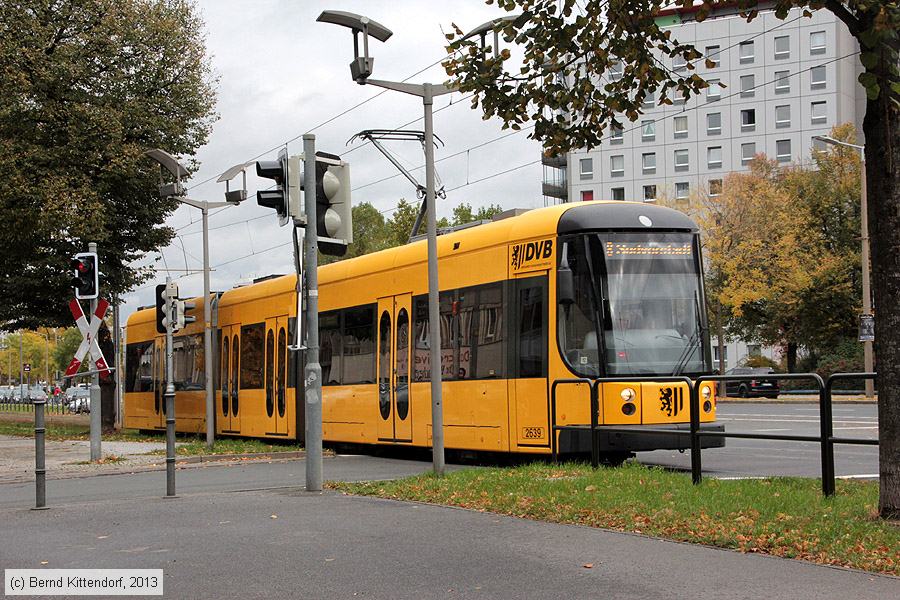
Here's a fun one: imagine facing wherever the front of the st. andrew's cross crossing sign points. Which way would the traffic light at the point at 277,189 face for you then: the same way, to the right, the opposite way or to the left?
to the right

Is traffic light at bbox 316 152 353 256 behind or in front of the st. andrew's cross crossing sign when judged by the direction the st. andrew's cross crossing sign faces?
in front

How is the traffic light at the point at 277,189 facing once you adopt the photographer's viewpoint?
facing to the left of the viewer

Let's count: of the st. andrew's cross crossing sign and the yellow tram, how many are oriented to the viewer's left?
0

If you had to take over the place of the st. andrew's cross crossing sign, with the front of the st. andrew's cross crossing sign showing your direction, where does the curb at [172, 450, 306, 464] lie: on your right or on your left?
on your left

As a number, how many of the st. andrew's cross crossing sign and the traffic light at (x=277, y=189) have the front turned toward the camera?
1

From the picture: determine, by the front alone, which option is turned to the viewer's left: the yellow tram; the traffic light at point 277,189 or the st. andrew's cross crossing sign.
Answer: the traffic light

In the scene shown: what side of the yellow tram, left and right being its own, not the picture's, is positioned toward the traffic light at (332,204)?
right

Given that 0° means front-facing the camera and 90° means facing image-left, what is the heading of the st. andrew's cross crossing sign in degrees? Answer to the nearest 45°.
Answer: approximately 0°
